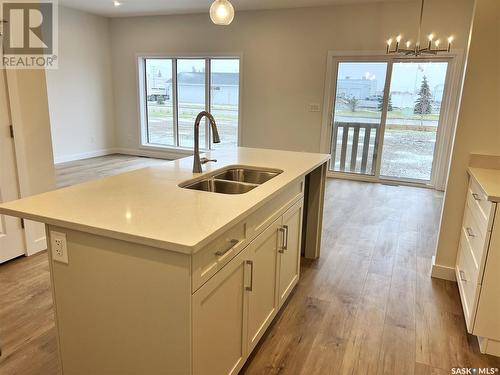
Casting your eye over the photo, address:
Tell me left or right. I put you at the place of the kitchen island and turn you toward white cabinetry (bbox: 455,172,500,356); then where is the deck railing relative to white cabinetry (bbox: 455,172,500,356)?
left

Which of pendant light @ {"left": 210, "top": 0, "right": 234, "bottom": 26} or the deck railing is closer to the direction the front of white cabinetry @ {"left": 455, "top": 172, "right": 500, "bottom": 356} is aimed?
the pendant light

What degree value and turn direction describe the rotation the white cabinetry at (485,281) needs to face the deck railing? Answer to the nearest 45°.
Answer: approximately 45° to its right

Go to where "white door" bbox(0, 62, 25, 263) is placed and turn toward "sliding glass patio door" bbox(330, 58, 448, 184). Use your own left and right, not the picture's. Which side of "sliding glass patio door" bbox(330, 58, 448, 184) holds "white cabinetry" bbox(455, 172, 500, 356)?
right

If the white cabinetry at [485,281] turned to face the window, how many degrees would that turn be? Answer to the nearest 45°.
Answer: approximately 45° to its right

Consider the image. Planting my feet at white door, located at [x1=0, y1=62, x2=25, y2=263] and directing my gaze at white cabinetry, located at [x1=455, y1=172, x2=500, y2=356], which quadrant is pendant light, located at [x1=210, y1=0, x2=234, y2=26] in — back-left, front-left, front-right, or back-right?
front-left

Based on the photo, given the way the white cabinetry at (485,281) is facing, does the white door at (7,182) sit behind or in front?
in front

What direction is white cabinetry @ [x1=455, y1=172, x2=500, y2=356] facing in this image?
to the viewer's left

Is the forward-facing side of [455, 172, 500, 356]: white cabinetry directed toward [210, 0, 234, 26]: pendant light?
yes

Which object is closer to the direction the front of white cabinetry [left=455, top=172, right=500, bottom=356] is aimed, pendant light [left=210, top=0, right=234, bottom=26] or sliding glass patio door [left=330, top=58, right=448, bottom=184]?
the pendant light

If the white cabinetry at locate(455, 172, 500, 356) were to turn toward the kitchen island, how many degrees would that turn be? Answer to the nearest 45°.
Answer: approximately 45° to its left

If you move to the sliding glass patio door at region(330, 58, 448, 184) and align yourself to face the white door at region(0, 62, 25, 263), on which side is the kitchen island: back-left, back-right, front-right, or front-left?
front-left

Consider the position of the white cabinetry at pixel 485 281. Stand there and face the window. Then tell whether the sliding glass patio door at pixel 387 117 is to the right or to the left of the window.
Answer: right

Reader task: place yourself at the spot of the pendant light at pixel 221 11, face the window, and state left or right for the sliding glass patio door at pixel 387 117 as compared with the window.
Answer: right
